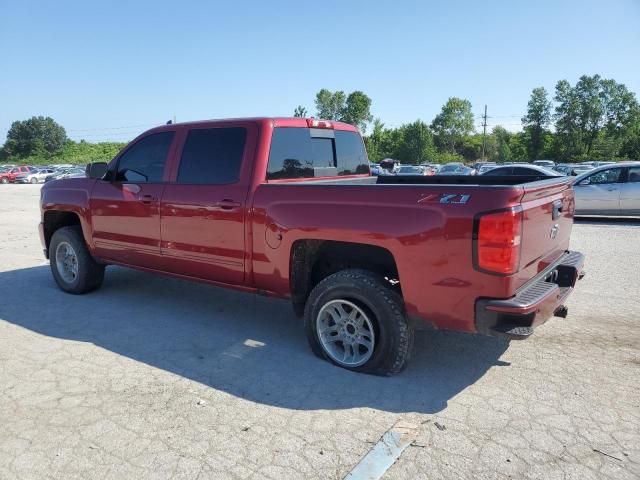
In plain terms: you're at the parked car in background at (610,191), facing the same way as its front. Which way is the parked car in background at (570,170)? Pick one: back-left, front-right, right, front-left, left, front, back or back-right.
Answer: right

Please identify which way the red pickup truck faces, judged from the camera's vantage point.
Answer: facing away from the viewer and to the left of the viewer

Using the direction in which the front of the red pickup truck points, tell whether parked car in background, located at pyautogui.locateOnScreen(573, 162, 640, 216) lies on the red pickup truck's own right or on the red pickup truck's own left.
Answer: on the red pickup truck's own right

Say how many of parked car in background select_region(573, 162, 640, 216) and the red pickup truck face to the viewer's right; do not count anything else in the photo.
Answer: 0

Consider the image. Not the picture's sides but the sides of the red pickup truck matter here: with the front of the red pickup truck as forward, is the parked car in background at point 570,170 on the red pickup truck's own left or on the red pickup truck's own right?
on the red pickup truck's own right

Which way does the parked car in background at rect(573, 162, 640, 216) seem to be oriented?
to the viewer's left
